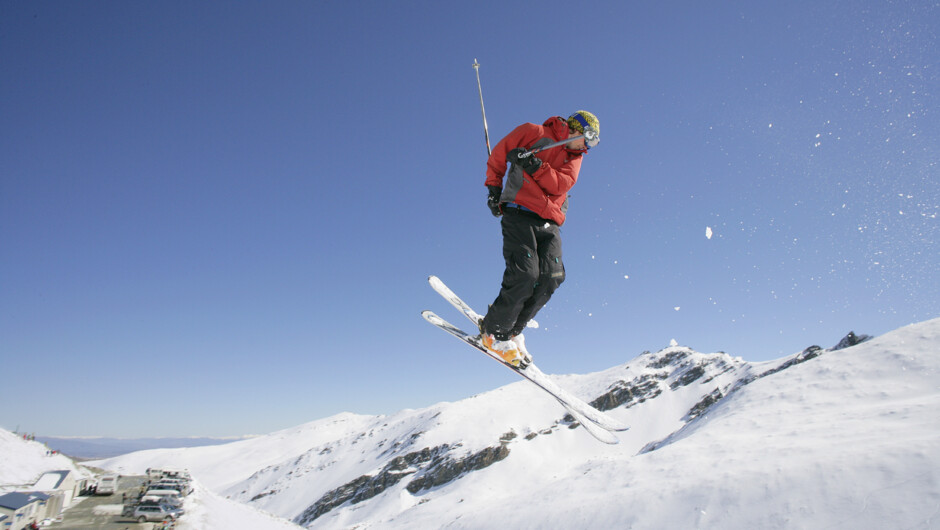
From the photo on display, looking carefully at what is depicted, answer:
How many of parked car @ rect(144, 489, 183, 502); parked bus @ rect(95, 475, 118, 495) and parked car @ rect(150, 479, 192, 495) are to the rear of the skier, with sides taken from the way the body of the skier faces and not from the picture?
3

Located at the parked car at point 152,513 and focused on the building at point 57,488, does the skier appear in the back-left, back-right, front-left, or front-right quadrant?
back-left

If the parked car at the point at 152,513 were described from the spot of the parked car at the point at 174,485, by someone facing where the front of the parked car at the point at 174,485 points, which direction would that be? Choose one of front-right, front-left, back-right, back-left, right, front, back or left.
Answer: right

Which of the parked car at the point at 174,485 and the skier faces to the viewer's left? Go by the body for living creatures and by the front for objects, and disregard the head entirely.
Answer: the parked car

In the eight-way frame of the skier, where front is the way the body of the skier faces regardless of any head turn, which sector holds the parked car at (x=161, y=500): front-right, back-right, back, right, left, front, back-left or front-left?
back

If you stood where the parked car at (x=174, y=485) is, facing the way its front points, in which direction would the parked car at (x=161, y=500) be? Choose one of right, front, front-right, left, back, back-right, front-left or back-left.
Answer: right

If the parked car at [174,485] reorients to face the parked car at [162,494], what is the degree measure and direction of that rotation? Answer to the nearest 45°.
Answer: approximately 90° to its right

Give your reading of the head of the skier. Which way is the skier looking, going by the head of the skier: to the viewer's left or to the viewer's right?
to the viewer's right

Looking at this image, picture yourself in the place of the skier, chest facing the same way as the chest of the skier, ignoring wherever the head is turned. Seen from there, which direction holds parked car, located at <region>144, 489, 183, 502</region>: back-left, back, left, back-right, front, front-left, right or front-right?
back

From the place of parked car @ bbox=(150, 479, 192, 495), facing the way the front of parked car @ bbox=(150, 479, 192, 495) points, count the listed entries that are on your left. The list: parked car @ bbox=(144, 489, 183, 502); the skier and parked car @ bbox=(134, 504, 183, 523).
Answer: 0
